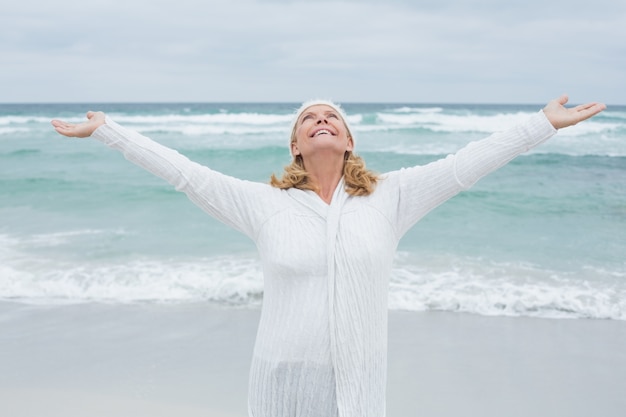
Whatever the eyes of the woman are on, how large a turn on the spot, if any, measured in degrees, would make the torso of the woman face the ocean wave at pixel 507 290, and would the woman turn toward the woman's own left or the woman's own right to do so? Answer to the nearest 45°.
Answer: approximately 180°

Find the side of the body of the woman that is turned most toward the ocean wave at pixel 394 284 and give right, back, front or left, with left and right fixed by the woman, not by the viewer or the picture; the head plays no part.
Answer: back
